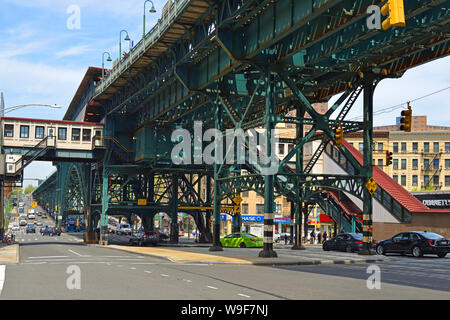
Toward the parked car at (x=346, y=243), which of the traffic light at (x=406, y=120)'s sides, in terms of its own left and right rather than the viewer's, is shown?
right

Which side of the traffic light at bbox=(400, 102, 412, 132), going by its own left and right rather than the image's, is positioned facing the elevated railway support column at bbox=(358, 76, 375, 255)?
right
